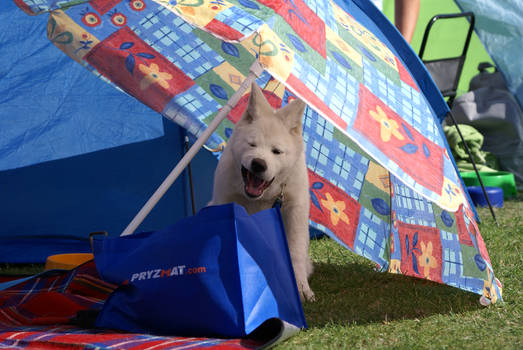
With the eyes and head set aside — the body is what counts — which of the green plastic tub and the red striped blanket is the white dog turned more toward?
the red striped blanket

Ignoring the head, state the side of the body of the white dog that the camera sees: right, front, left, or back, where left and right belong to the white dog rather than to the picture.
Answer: front

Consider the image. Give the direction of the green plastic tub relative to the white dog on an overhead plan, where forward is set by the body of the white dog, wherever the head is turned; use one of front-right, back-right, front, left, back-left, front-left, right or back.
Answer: back-left

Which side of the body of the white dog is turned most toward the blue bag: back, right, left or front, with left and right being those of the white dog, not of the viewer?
front

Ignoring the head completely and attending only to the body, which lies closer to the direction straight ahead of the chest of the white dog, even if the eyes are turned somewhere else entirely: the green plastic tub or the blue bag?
the blue bag

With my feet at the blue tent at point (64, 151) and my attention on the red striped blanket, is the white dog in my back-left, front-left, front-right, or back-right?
front-left

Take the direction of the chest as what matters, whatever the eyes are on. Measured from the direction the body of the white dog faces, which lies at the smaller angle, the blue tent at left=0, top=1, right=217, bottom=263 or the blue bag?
the blue bag

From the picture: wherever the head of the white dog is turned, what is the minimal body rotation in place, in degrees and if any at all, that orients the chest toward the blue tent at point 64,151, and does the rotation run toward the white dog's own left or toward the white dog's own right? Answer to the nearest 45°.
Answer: approximately 135° to the white dog's own right
